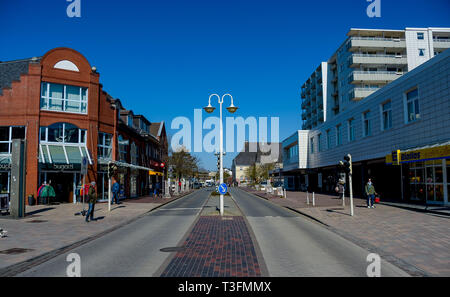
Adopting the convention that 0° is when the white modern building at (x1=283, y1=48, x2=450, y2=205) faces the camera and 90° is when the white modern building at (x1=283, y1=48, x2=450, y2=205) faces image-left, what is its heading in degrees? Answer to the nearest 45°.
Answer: approximately 45°

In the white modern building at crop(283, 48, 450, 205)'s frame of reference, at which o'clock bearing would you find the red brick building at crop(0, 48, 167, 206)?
The red brick building is roughly at 1 o'clock from the white modern building.

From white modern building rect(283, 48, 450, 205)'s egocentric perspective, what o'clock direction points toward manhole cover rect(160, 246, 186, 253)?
The manhole cover is roughly at 11 o'clock from the white modern building.
